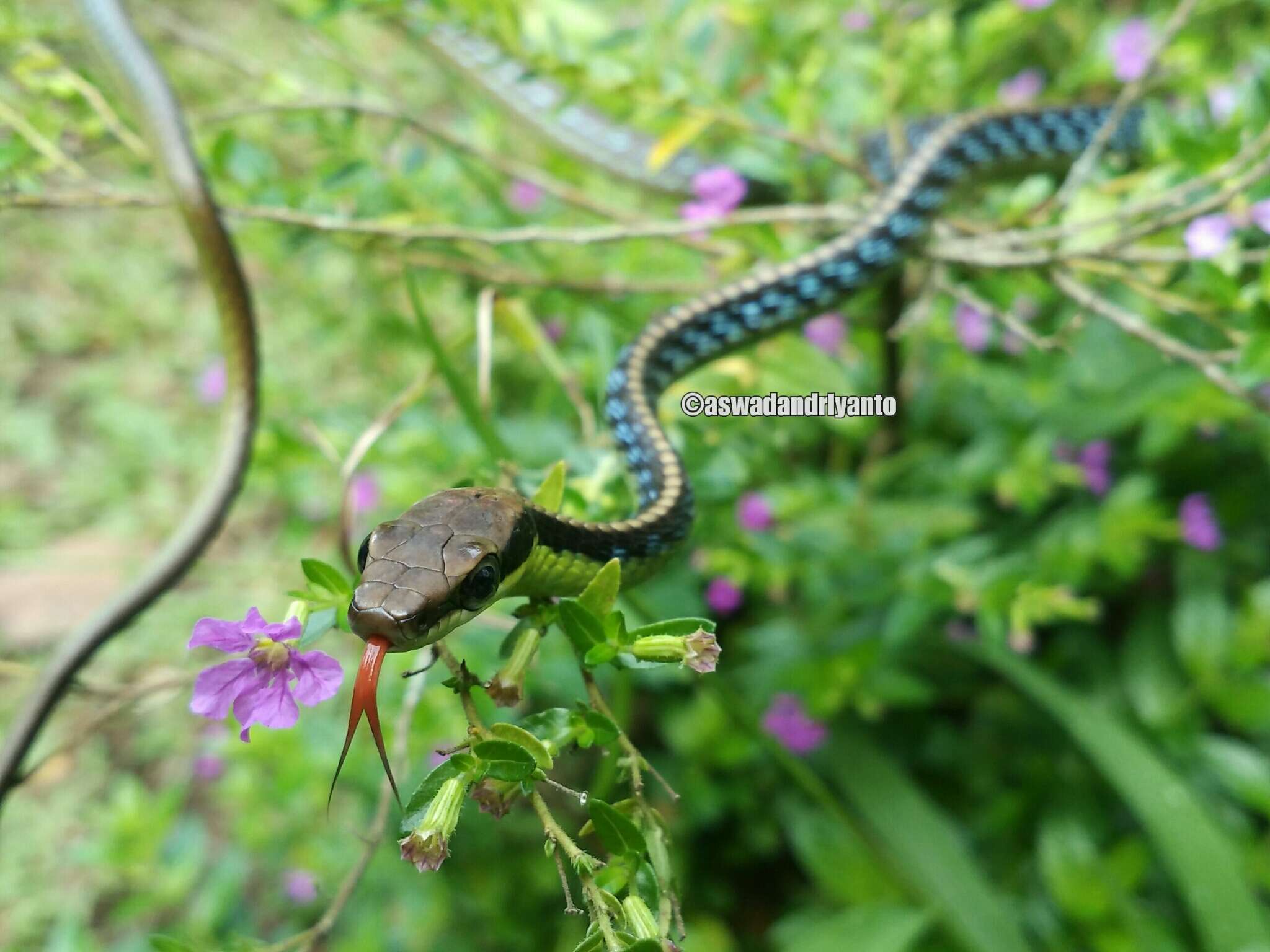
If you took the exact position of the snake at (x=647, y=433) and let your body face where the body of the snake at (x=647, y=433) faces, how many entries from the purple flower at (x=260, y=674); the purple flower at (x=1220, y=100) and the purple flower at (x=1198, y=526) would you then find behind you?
2

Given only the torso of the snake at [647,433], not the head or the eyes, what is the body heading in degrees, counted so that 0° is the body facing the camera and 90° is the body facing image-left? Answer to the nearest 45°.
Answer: approximately 45°

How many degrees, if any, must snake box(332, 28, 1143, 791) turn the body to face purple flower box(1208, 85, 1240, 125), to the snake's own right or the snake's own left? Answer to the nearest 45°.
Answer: approximately 180°

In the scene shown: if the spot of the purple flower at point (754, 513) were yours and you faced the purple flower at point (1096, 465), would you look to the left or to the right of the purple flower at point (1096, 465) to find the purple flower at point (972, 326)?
left

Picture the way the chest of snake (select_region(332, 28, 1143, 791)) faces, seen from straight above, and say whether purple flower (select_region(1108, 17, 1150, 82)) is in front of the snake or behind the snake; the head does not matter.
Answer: behind

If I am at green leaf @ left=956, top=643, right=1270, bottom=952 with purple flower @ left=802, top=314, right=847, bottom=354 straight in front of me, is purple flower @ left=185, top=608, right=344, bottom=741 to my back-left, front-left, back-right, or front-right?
front-left

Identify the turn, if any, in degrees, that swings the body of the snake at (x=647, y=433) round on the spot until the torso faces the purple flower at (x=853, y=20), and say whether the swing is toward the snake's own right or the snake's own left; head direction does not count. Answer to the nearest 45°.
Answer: approximately 135° to the snake's own right

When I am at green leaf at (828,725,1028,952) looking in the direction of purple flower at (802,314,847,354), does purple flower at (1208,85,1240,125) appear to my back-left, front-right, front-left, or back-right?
front-right

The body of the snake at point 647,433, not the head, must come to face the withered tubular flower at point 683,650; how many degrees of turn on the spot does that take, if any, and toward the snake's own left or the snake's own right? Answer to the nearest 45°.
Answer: approximately 45° to the snake's own left

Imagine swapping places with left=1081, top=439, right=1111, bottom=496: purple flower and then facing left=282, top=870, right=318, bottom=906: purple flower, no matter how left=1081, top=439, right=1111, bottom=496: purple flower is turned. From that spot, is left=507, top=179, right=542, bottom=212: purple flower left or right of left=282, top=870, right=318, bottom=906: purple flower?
right
